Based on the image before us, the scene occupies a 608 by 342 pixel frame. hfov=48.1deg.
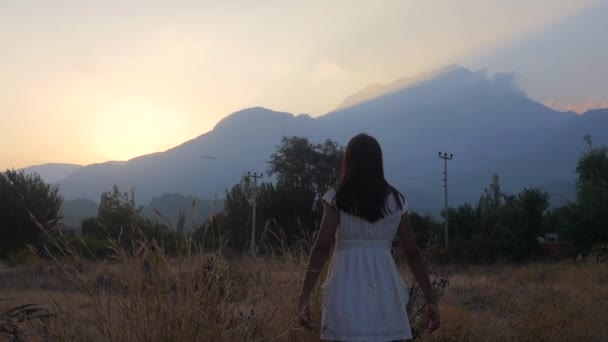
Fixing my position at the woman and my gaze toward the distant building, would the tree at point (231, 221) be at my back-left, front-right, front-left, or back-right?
front-left

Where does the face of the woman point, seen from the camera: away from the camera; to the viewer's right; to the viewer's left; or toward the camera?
away from the camera

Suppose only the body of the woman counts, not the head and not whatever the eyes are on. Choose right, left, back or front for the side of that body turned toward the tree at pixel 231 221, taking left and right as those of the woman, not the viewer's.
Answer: front

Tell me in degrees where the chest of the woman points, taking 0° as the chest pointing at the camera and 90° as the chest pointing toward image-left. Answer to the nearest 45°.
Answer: approximately 180°

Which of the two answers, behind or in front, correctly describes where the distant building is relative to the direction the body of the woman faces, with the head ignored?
in front
